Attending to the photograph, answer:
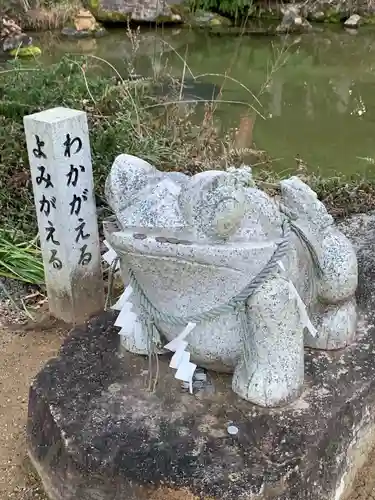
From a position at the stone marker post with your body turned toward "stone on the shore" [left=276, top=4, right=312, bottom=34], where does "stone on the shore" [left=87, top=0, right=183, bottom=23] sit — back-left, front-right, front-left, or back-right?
front-left

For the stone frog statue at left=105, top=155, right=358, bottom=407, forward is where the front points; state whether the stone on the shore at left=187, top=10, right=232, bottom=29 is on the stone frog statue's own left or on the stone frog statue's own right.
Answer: on the stone frog statue's own right

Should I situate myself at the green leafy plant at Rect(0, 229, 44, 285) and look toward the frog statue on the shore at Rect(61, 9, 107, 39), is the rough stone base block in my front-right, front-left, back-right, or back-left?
back-right

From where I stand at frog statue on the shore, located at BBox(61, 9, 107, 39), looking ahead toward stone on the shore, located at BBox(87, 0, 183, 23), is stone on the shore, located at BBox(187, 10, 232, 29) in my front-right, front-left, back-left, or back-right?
front-right

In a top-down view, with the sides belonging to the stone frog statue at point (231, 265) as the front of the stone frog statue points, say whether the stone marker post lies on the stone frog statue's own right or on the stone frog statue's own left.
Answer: on the stone frog statue's own right

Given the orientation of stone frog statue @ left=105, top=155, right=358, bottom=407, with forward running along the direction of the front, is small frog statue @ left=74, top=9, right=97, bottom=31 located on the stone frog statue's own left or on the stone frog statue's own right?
on the stone frog statue's own right

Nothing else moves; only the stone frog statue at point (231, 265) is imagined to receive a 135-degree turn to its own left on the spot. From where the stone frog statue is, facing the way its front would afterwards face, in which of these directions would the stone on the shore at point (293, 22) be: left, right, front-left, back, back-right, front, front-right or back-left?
left

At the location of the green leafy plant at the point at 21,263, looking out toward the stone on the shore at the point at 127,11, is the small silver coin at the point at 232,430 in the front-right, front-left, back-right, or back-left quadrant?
back-right

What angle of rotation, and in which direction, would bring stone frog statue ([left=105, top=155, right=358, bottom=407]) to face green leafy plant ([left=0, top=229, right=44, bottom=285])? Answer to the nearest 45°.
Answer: approximately 90° to its right

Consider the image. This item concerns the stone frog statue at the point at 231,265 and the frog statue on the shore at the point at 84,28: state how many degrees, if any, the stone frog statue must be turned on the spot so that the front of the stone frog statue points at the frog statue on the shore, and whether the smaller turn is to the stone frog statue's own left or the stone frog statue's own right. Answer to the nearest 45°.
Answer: approximately 135° to the stone frog statue's own right

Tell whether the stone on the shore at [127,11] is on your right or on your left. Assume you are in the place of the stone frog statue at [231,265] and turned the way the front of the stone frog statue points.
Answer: on your right

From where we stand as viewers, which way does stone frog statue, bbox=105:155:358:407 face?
facing the viewer and to the left of the viewer

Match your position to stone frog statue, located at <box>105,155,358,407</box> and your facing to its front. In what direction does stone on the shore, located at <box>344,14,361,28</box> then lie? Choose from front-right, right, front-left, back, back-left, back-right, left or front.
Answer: back-right
